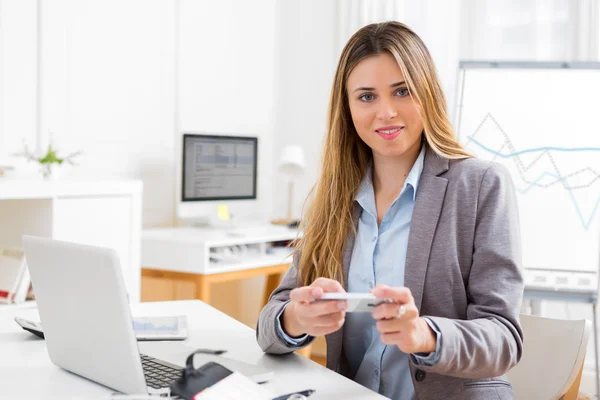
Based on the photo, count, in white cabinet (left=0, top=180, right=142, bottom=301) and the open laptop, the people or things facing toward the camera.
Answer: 1

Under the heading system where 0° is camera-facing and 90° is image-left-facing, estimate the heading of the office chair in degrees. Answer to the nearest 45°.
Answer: approximately 45°

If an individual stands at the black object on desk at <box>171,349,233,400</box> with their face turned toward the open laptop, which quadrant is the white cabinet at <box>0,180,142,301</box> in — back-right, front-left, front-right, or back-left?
front-right

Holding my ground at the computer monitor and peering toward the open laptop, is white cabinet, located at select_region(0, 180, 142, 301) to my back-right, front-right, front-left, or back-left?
front-right

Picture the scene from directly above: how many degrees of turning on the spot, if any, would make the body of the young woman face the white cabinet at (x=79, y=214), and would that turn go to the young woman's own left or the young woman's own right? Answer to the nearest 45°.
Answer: approximately 90° to the young woman's own right

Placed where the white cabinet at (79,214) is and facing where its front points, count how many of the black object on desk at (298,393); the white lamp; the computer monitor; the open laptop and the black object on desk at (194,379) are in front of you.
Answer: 3

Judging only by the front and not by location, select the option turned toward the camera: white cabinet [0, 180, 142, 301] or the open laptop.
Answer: the white cabinet

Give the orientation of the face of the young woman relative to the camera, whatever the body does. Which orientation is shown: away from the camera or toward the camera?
toward the camera

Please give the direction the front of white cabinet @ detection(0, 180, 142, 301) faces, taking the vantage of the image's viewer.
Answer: facing the viewer

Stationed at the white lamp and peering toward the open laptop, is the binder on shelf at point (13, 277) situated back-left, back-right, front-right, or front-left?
front-right

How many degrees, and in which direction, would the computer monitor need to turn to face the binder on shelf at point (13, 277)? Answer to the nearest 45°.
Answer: approximately 90° to its right

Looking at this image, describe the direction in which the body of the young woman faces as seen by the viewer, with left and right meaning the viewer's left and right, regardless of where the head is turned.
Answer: facing the viewer and to the left of the viewer

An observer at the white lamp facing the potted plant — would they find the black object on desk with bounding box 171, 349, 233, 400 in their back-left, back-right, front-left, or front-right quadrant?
front-left

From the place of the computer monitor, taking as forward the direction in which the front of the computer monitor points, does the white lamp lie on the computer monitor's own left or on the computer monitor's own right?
on the computer monitor's own left

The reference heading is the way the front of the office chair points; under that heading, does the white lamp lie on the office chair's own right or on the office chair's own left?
on the office chair's own right
